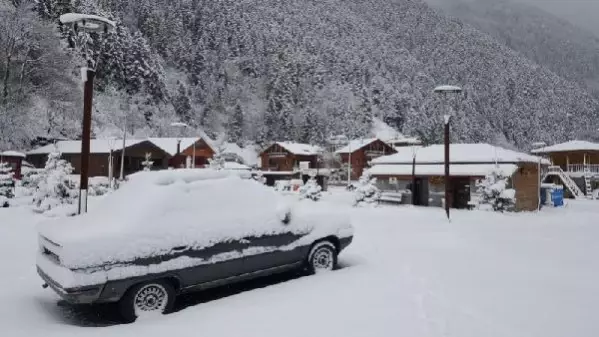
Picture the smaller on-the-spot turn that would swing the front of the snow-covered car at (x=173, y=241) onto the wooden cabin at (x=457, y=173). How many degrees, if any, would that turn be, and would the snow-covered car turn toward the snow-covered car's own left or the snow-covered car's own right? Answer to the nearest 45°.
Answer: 0° — it already faces it

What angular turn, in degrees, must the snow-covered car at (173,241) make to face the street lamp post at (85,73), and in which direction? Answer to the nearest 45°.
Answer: approximately 90° to its left

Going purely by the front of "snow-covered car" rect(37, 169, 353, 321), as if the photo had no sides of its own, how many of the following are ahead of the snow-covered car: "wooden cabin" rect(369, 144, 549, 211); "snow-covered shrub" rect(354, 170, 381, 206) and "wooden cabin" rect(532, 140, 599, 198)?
3

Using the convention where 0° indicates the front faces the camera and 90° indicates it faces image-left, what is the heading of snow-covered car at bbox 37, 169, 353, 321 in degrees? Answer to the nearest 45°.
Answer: approximately 225°

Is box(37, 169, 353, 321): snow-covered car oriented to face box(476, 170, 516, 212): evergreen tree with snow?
yes

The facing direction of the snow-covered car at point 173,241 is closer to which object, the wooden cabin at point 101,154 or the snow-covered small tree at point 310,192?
the snow-covered small tree

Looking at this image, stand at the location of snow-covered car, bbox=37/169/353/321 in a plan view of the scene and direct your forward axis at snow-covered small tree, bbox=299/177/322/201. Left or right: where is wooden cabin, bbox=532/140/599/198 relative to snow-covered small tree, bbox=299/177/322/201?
right

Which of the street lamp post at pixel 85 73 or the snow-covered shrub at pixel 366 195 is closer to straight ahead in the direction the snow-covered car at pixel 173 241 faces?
the snow-covered shrub

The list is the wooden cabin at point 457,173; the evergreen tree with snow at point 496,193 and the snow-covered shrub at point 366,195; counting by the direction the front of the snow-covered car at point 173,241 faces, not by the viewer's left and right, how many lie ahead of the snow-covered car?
3

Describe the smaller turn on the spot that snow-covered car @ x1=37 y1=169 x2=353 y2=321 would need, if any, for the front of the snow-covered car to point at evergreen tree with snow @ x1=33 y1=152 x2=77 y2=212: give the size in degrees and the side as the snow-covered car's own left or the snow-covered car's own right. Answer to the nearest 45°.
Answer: approximately 90° to the snow-covered car's own left

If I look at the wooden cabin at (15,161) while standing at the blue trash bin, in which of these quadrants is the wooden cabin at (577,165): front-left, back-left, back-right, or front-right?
back-right
